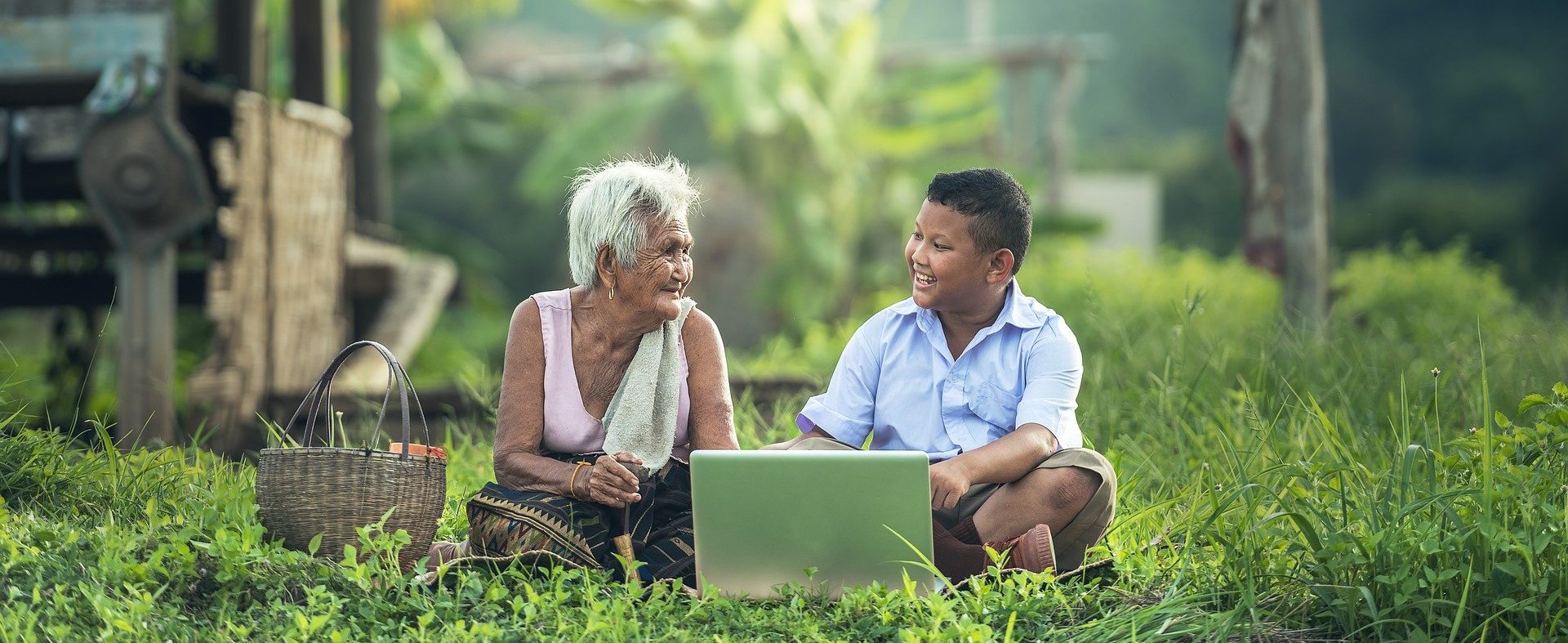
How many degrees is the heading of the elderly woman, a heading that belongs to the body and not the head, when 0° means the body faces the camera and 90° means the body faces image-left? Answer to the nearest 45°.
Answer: approximately 315°

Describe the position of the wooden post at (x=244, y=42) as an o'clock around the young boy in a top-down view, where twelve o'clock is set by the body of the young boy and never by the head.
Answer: The wooden post is roughly at 3 o'clock from the young boy.

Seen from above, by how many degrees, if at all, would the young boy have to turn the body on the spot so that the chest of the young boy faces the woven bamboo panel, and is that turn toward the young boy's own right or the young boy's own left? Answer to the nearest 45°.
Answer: approximately 90° to the young boy's own right

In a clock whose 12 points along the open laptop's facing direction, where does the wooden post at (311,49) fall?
The wooden post is roughly at 11 o'clock from the open laptop.

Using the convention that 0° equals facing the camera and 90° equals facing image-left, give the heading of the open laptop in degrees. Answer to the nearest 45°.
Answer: approximately 180°

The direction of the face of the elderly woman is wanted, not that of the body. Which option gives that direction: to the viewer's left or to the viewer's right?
to the viewer's right

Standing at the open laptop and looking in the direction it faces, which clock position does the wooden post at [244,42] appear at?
The wooden post is roughly at 11 o'clock from the open laptop.

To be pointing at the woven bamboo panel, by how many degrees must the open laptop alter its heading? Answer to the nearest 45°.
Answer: approximately 45° to its left

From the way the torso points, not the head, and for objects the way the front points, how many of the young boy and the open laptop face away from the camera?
1

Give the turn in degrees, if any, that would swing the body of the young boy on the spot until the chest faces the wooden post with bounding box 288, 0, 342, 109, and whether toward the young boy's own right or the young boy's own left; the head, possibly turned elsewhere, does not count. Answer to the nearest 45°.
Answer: approximately 90° to the young boy's own right

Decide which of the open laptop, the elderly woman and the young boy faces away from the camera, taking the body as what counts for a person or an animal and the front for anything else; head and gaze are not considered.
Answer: the open laptop
